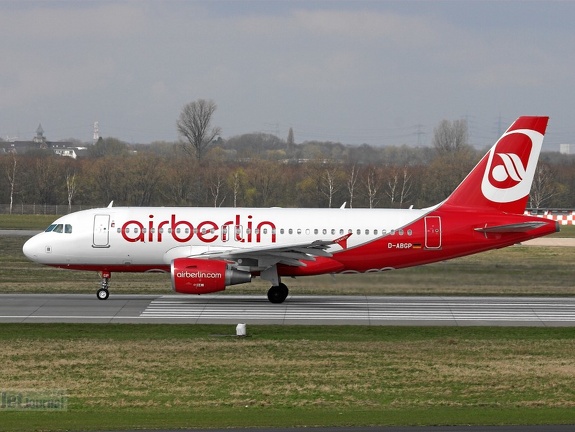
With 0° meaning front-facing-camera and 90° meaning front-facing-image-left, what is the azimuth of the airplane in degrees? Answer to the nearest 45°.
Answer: approximately 90°
